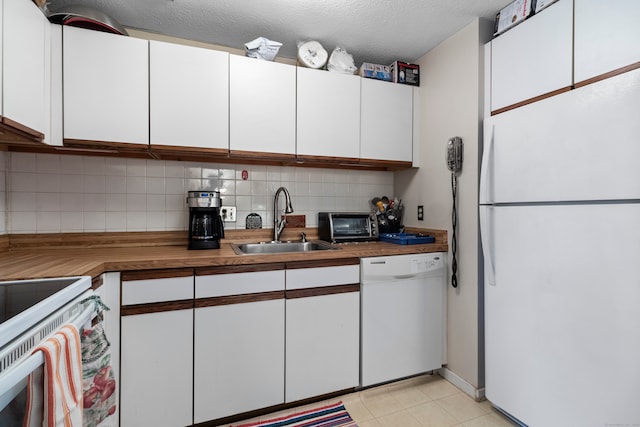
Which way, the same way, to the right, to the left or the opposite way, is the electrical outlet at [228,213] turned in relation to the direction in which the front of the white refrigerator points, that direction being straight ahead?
to the left

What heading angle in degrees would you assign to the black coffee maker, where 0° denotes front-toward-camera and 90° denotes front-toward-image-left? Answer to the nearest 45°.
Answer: approximately 0°

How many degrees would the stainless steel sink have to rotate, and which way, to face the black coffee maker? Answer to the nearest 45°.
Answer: approximately 45° to its right

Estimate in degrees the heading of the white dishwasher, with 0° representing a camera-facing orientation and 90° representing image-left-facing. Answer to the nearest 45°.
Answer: approximately 315°

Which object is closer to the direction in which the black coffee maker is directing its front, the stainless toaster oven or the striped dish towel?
the striped dish towel

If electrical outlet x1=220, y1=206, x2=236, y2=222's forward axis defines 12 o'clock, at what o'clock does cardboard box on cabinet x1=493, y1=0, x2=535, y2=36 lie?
The cardboard box on cabinet is roughly at 10 o'clock from the electrical outlet.

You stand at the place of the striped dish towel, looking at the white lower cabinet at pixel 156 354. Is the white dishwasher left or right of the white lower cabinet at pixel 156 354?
right
